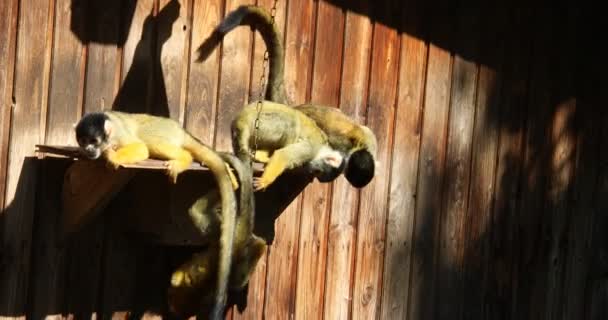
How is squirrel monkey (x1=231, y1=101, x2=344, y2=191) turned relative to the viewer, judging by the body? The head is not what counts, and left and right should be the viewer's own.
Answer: facing to the right of the viewer

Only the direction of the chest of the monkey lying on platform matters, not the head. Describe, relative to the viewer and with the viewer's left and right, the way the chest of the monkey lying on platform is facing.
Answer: facing to the left of the viewer

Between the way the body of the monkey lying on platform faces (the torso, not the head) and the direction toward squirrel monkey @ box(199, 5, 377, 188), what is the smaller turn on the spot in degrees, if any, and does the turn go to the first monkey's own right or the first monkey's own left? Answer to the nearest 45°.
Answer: approximately 135° to the first monkey's own right

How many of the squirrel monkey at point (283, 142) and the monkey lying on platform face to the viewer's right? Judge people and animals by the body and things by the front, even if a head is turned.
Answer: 1

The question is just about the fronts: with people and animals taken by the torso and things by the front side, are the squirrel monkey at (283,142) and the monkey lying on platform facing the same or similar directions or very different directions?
very different directions

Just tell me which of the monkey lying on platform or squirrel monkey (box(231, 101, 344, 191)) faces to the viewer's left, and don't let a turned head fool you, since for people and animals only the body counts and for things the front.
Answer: the monkey lying on platform

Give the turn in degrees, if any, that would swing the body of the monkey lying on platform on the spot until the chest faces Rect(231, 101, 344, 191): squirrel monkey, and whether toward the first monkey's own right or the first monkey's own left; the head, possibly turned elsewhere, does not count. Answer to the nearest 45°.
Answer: approximately 135° to the first monkey's own right
